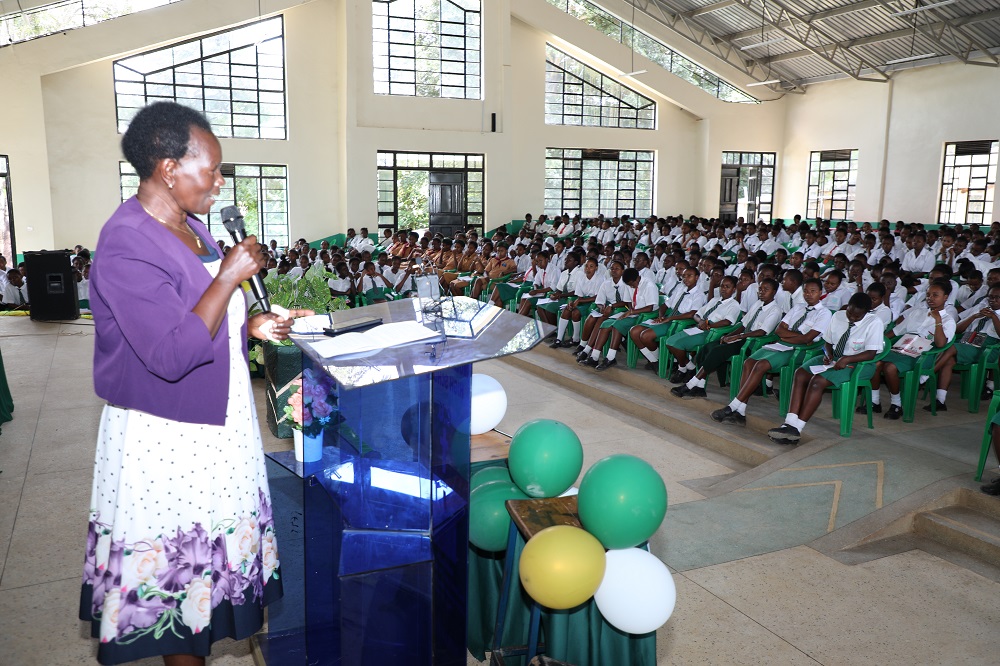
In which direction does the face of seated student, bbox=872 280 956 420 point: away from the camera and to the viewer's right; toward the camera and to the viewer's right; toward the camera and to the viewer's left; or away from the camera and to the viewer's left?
toward the camera and to the viewer's left

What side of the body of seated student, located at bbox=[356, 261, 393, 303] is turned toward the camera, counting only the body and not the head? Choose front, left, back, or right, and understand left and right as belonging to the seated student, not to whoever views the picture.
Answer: front

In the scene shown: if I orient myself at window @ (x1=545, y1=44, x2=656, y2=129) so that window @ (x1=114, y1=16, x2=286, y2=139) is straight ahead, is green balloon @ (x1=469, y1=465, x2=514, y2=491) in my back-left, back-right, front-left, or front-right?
front-left

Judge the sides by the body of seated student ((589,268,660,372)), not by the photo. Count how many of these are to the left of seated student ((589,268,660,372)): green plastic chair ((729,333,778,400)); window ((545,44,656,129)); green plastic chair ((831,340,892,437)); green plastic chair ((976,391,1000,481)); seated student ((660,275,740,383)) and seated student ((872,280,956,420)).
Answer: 5

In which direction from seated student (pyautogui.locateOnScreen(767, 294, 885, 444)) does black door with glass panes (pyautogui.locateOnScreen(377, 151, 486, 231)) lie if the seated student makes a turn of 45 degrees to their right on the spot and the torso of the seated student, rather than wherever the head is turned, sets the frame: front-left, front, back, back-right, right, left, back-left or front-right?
front-right

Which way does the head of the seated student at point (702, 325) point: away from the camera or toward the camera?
toward the camera

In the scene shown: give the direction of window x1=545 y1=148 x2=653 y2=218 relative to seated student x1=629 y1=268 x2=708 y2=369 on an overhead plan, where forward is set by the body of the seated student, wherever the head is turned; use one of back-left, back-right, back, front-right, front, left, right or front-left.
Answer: back-right

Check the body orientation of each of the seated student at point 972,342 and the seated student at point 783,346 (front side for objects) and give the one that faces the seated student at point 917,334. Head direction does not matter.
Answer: the seated student at point 972,342

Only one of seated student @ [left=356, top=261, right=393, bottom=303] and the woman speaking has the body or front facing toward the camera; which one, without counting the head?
the seated student

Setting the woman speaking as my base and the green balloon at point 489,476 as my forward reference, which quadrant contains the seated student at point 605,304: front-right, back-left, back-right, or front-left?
front-left

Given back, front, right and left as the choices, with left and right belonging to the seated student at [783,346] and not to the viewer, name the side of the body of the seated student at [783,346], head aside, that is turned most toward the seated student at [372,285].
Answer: right

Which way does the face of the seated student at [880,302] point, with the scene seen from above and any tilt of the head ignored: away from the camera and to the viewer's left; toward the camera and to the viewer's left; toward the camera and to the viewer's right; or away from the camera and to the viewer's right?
toward the camera and to the viewer's left

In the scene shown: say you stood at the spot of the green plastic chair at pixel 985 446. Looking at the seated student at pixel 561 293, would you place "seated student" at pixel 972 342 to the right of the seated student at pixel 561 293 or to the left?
right

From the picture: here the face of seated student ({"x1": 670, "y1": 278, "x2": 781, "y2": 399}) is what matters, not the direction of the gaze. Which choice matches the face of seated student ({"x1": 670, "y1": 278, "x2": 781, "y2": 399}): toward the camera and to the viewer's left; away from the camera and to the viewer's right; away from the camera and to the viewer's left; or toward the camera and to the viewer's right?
toward the camera and to the viewer's left

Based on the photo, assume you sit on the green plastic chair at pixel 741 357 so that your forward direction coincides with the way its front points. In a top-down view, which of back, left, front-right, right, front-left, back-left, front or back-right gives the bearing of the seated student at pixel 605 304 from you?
right

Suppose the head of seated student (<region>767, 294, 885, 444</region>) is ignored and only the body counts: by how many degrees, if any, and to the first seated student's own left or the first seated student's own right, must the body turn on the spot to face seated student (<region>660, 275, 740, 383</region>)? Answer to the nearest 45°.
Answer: approximately 90° to the first seated student's own right

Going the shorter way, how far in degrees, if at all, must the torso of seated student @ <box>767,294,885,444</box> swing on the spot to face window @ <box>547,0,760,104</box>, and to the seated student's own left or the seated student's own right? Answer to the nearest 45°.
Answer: approximately 135° to the seated student's own right

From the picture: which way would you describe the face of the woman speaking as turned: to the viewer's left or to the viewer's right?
to the viewer's right

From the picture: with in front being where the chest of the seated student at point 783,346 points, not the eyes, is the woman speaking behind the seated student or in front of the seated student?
in front

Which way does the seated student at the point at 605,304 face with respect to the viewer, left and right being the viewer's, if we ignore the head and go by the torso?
facing the viewer and to the left of the viewer
